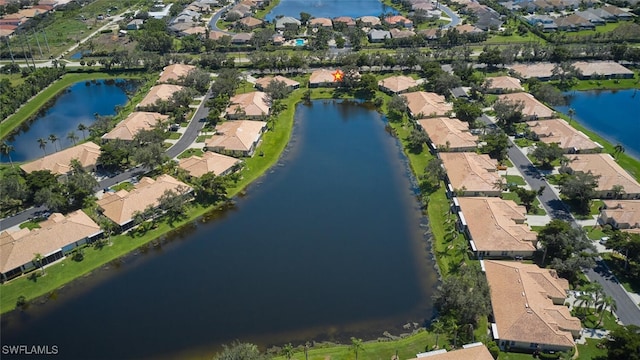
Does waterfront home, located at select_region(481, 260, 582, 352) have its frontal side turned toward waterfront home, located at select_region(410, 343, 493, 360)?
no

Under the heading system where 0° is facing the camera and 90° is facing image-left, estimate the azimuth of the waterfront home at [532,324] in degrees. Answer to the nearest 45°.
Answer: approximately 270°

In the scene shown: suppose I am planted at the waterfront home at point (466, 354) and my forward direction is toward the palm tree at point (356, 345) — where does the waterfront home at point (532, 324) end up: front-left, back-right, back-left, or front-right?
back-right

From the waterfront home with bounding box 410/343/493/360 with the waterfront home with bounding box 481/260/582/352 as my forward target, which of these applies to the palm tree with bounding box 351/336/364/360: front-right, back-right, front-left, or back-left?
back-left

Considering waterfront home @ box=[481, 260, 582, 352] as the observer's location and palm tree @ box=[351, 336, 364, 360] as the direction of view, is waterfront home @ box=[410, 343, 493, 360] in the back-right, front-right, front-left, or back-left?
front-left

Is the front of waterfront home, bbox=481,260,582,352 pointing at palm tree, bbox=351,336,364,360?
no

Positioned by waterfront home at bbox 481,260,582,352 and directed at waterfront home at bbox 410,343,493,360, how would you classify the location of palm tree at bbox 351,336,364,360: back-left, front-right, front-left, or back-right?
front-right
